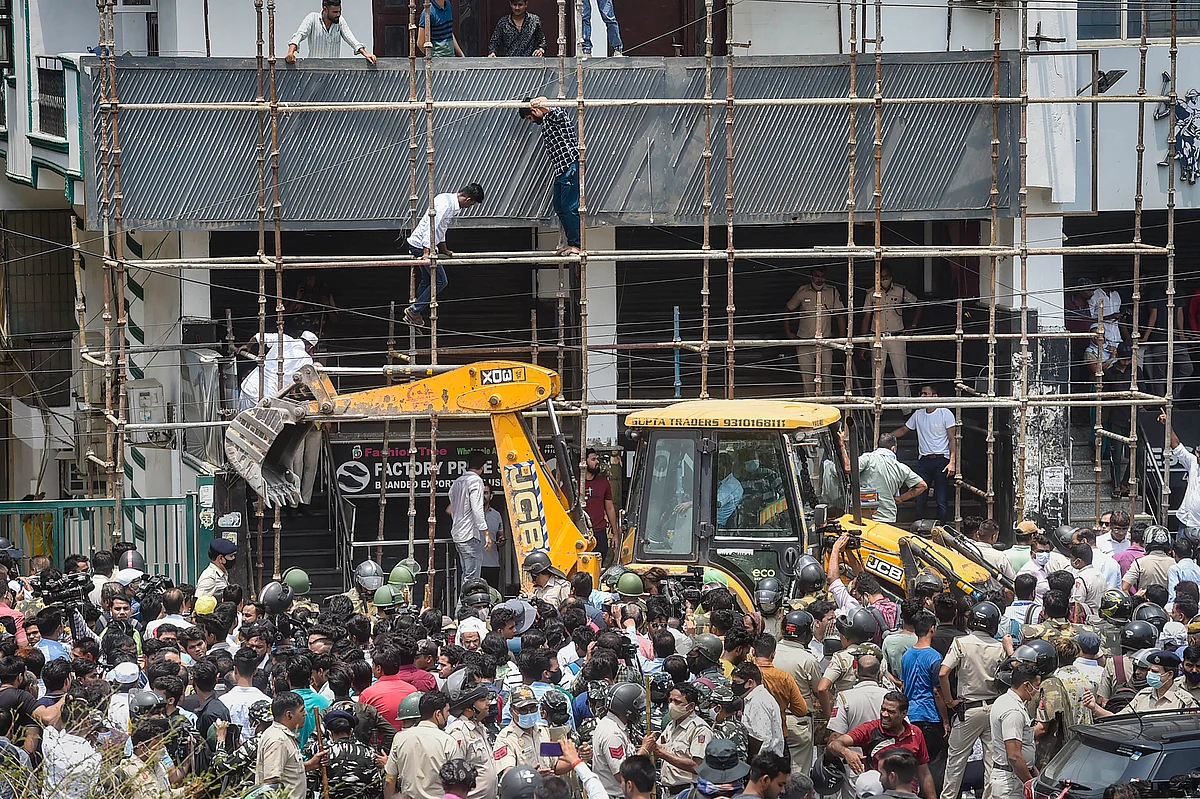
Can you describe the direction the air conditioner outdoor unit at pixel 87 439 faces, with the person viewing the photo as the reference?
facing the viewer and to the right of the viewer

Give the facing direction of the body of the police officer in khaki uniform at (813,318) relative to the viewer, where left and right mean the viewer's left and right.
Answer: facing the viewer

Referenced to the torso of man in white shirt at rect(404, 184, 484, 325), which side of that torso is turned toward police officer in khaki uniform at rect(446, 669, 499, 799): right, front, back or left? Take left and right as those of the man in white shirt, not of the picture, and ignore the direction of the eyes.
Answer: right

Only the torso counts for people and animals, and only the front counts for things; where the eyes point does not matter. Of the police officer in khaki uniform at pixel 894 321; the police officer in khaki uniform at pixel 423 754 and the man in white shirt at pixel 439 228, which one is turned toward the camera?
the police officer in khaki uniform at pixel 894 321

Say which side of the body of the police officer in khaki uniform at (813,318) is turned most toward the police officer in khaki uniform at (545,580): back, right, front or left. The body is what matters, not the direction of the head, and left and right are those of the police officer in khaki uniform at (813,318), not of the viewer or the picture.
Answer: front

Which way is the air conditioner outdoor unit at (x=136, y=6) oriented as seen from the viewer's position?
toward the camera

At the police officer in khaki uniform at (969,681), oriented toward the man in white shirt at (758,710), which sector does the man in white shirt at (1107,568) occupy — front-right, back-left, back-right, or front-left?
back-right

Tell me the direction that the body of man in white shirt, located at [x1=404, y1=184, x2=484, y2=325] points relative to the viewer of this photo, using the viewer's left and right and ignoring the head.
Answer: facing to the right of the viewer

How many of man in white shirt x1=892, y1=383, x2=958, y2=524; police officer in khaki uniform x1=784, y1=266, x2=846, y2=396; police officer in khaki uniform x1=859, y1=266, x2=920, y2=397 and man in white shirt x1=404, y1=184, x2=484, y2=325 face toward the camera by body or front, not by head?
3

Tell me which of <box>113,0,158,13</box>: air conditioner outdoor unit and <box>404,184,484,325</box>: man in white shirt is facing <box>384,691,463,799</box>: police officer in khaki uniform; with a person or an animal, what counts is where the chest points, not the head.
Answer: the air conditioner outdoor unit

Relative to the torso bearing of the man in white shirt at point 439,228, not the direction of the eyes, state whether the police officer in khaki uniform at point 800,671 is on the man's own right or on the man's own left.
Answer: on the man's own right
